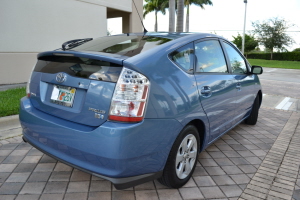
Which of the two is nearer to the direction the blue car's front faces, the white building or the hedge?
the hedge

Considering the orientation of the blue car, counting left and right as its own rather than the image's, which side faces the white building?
left

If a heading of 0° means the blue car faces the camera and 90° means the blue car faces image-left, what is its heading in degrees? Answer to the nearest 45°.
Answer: approximately 225°

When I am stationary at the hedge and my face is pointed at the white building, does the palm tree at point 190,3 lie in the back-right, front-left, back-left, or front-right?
front-right

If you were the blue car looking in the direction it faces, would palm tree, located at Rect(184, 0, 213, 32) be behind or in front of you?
in front

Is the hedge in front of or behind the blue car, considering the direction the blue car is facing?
in front
